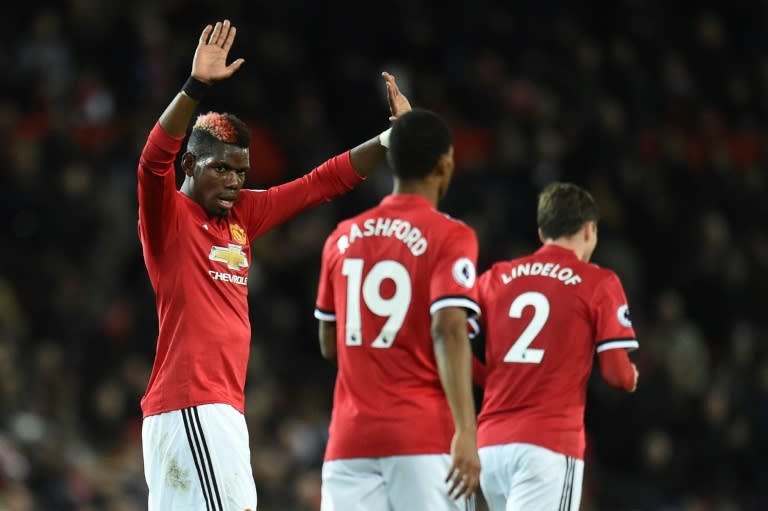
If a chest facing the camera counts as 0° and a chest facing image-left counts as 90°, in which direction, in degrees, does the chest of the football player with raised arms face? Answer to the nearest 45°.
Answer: approximately 315°
